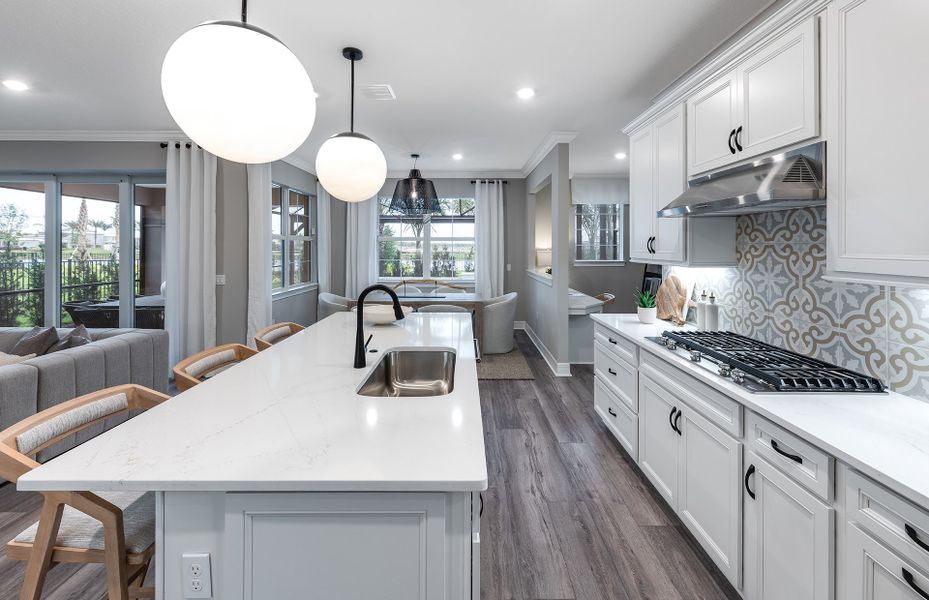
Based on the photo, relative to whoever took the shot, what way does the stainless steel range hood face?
facing the viewer and to the left of the viewer

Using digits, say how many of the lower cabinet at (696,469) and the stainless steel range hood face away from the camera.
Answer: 0

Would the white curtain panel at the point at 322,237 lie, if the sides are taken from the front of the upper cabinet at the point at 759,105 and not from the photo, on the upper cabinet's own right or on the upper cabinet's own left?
on the upper cabinet's own right

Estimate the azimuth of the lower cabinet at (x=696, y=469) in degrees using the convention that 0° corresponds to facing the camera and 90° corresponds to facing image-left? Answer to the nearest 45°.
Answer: approximately 45°

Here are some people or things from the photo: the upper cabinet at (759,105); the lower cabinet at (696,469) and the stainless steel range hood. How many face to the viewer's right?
0

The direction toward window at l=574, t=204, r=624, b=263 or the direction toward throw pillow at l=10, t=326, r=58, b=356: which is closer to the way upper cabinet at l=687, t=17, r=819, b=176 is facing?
the throw pillow

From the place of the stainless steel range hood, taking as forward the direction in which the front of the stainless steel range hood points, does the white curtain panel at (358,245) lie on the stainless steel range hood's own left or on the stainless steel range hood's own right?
on the stainless steel range hood's own right

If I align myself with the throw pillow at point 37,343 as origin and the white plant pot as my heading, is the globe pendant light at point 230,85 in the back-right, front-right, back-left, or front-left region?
front-right

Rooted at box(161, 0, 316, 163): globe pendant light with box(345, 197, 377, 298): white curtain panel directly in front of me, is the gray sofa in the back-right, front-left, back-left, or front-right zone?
front-left
